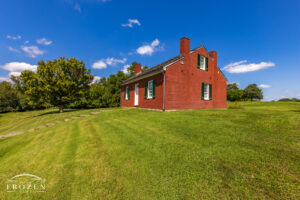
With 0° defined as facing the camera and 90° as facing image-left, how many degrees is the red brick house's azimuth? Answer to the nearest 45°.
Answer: approximately 45°

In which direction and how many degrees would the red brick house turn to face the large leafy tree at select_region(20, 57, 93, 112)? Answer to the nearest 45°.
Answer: approximately 45° to its right

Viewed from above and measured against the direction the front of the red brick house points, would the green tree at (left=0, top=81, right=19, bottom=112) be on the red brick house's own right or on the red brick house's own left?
on the red brick house's own right

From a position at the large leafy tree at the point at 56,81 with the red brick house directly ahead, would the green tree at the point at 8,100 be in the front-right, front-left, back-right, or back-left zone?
back-left
